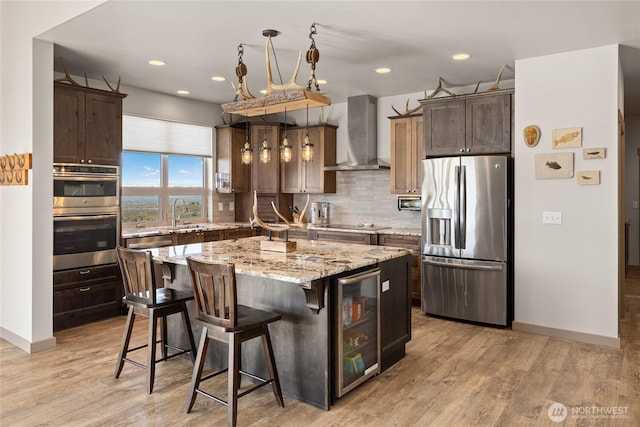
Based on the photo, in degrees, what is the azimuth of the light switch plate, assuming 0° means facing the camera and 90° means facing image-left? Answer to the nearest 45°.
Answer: approximately 0°

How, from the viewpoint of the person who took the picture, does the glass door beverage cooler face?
facing the viewer and to the right of the viewer

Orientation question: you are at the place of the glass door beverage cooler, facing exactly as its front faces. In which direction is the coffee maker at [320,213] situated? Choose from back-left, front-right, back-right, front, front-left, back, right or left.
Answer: back-left

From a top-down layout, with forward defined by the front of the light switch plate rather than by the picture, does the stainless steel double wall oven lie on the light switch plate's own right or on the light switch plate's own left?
on the light switch plate's own right

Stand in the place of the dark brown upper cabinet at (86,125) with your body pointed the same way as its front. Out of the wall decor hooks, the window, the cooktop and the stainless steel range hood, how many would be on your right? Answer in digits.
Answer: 1

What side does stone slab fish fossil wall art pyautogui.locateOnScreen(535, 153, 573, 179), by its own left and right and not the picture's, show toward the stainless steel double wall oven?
right

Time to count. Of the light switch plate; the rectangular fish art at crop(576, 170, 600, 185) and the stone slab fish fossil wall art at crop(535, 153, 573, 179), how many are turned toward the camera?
3

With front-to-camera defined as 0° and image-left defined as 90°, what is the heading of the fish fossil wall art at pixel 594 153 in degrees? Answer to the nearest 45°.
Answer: approximately 0°

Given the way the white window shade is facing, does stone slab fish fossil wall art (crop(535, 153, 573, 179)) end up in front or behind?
in front

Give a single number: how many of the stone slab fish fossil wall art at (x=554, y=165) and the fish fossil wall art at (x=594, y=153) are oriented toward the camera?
2

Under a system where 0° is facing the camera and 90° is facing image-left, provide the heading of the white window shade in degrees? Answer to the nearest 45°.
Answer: approximately 315°

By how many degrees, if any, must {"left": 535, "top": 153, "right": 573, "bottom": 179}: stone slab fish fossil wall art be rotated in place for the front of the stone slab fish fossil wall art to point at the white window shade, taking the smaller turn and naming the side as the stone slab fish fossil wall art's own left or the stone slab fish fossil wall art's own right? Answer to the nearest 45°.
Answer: approximately 90° to the stone slab fish fossil wall art's own right
